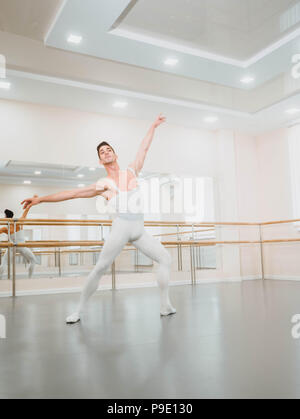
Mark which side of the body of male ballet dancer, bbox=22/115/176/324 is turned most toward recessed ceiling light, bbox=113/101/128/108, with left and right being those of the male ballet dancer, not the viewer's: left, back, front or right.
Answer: back

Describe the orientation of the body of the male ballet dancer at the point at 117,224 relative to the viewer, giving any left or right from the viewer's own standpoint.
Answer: facing the viewer

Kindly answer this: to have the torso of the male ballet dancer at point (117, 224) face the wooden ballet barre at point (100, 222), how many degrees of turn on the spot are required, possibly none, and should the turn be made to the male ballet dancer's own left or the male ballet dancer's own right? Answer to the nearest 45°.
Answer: approximately 180°

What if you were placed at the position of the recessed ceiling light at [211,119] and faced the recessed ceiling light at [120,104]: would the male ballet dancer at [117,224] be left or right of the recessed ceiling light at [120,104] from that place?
left

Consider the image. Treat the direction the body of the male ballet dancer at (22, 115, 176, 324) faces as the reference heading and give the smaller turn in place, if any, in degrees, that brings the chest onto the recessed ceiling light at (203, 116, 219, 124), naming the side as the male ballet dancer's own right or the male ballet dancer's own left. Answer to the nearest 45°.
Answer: approximately 135° to the male ballet dancer's own left
